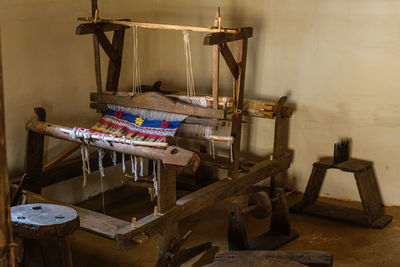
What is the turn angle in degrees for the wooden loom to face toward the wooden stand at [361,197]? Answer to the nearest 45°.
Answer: approximately 135° to its left

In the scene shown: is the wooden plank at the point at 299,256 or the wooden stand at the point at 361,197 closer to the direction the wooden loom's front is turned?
the wooden plank

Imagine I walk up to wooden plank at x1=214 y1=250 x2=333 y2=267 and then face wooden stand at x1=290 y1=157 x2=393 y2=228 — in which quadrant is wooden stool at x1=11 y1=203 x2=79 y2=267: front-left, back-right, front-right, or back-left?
back-left

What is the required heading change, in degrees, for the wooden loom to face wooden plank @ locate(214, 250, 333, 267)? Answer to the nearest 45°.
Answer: approximately 90° to its left

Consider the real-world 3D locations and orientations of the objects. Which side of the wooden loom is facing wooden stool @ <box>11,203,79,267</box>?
front

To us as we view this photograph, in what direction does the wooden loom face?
facing the viewer and to the left of the viewer
